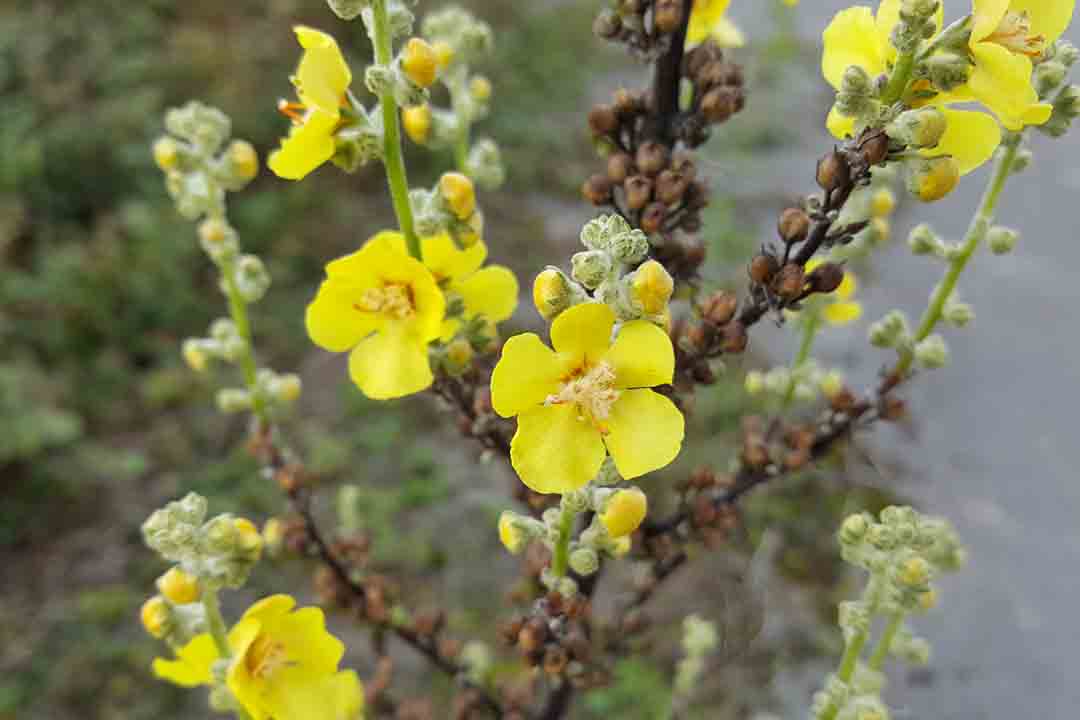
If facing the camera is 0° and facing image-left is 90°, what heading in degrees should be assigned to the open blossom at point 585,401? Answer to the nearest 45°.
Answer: approximately 0°

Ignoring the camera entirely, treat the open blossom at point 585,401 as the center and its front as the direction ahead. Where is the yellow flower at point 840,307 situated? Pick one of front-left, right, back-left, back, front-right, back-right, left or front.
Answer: back-left
